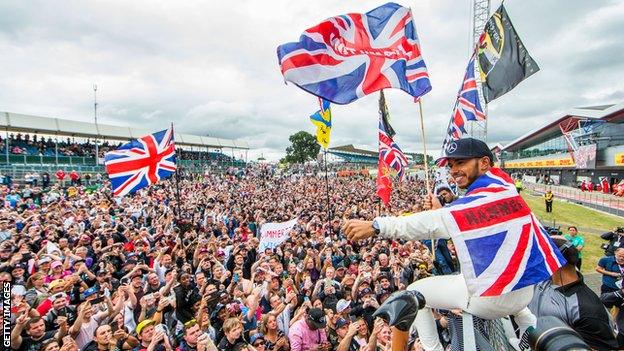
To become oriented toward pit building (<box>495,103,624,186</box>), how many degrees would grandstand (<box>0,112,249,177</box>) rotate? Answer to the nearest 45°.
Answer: approximately 45° to its left

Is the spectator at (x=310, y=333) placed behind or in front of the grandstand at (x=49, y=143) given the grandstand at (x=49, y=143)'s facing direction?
in front

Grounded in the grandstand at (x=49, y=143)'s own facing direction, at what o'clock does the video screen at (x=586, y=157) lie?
The video screen is roughly at 11 o'clock from the grandstand.

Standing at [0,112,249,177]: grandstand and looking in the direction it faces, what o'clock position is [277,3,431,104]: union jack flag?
The union jack flag is roughly at 1 o'clock from the grandstand.

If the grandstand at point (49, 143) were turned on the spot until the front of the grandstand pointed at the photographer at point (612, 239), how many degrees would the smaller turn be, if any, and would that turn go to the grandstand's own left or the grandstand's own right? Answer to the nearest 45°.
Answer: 0° — it already faces them

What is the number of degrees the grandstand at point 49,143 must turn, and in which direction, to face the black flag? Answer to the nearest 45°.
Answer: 0° — it already faces it

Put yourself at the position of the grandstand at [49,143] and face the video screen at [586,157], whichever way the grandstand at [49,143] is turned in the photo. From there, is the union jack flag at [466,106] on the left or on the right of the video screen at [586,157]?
right

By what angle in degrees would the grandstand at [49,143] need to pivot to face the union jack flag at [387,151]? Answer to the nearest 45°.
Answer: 0° — it already faces it

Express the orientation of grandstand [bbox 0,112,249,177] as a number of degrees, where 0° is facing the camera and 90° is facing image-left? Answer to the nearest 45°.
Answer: approximately 315°

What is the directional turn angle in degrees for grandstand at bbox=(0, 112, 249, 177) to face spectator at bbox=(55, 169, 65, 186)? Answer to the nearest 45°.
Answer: approximately 45° to its right

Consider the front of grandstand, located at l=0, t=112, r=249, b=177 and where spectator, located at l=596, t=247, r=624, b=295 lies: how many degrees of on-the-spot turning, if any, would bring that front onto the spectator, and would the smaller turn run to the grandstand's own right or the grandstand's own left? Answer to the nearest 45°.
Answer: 0° — it already faces them
